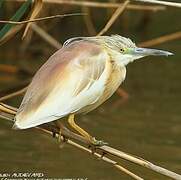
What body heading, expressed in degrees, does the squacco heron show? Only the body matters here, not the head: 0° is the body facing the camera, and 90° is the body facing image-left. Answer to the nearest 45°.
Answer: approximately 270°
